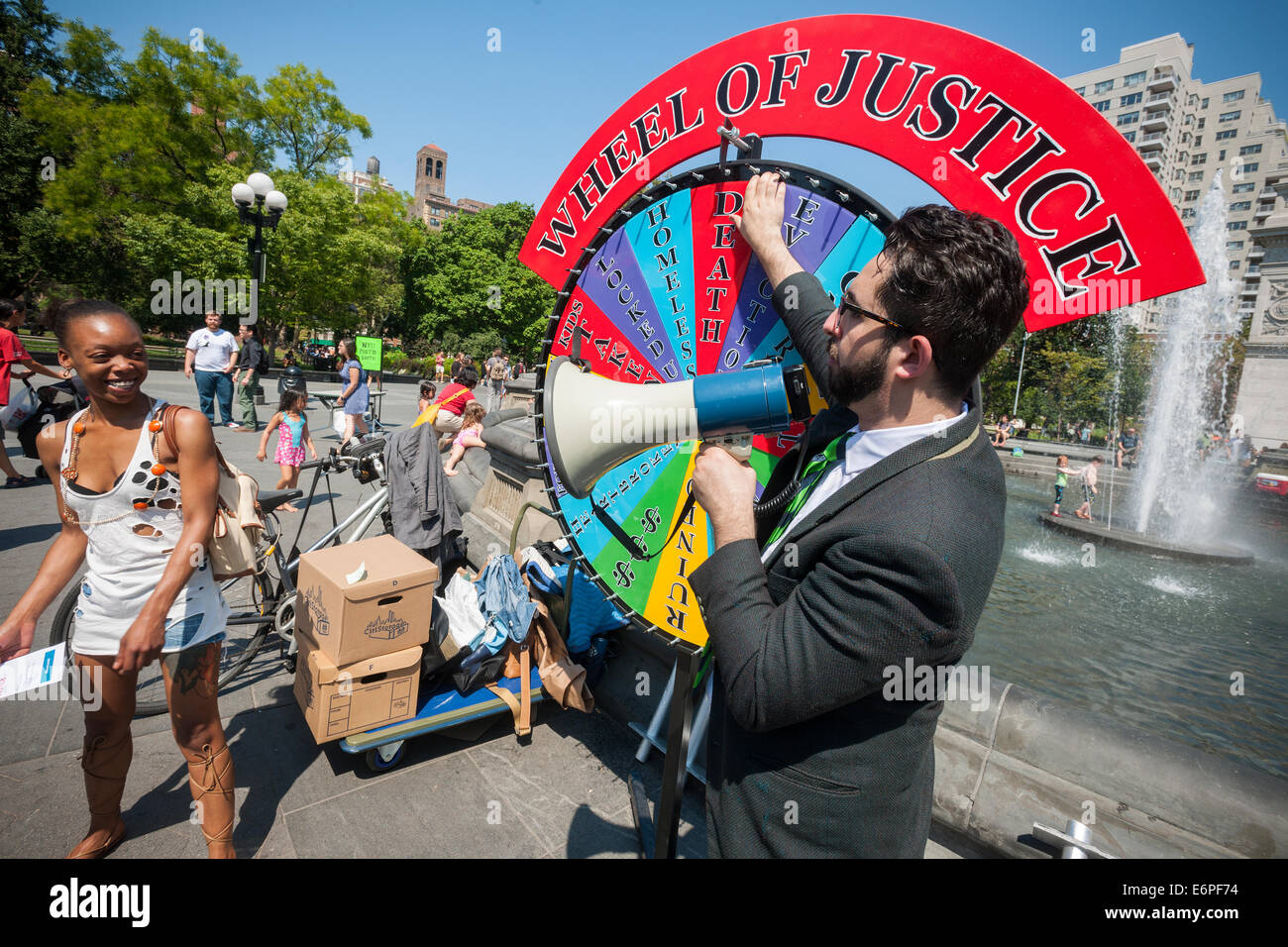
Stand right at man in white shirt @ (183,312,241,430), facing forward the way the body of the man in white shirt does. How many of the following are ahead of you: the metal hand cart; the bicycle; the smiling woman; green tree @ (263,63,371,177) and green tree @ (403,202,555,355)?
3

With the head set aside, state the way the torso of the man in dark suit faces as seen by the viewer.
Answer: to the viewer's left

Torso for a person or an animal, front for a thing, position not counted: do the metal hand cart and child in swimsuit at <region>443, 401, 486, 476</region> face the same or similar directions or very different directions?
very different directions

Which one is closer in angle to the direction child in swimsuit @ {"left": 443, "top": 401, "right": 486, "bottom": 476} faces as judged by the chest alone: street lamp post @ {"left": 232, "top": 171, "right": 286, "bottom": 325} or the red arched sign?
the street lamp post
